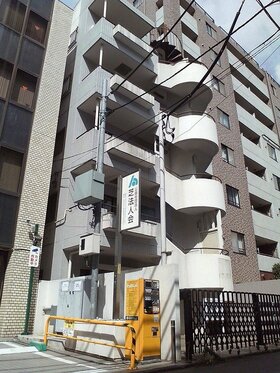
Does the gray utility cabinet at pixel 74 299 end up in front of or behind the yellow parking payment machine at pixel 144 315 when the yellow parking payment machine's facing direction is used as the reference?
behind

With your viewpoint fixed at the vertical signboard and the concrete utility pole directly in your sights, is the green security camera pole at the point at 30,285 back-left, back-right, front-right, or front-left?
front-right

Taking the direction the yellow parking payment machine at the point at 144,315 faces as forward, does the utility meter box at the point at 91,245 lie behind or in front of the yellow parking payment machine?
behind

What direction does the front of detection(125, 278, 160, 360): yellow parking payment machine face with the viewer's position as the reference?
facing the viewer and to the right of the viewer

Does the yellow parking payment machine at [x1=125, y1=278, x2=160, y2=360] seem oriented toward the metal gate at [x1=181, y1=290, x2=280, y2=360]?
no
